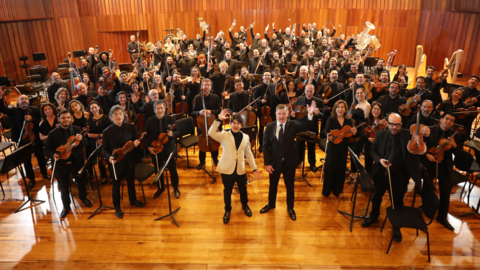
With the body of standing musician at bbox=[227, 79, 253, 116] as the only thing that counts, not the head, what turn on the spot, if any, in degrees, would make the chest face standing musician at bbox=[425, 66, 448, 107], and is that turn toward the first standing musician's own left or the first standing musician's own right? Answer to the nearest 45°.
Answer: approximately 90° to the first standing musician's own left

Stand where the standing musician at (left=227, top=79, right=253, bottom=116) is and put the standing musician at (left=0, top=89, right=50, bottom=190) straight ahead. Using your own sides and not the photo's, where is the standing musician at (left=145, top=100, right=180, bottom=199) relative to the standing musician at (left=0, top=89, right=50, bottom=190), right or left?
left

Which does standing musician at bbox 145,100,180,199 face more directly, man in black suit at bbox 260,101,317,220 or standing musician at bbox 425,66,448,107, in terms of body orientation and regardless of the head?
the man in black suit

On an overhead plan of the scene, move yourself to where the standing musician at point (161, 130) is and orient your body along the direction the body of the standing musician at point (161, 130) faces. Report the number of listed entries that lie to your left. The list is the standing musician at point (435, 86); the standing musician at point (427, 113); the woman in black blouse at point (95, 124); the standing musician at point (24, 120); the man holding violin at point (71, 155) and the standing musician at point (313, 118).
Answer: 3

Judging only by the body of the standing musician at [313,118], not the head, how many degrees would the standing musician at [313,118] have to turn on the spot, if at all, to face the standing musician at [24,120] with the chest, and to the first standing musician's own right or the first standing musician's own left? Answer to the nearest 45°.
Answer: approximately 90° to the first standing musician's own right
